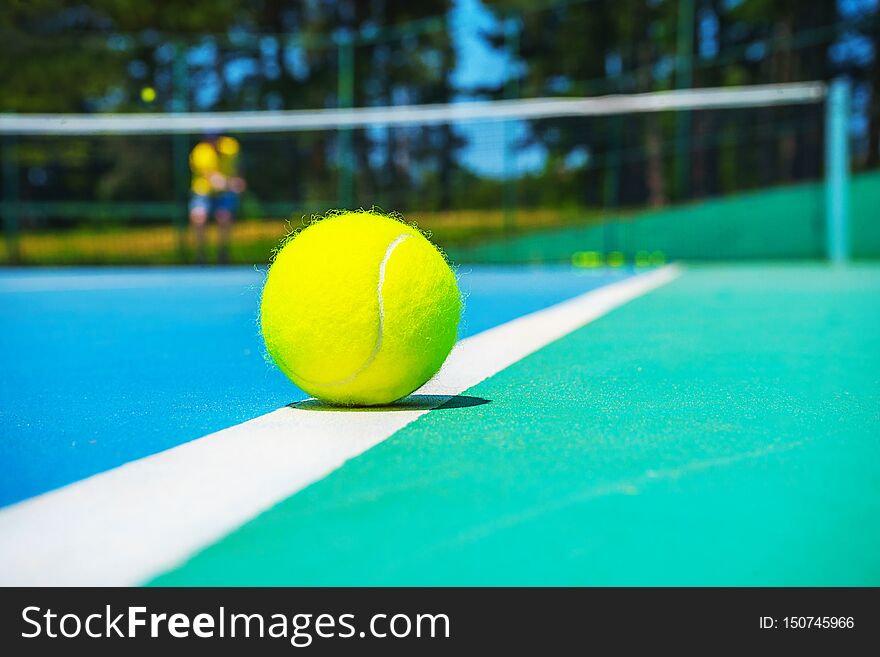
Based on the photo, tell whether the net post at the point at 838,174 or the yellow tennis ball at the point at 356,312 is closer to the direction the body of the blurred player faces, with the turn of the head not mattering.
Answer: the yellow tennis ball

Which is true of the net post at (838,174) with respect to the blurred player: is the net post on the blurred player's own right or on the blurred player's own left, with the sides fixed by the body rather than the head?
on the blurred player's own left

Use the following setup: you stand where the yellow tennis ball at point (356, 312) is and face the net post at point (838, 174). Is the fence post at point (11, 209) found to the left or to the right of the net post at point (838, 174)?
left

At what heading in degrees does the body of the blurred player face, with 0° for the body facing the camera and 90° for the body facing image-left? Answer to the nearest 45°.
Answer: approximately 0°

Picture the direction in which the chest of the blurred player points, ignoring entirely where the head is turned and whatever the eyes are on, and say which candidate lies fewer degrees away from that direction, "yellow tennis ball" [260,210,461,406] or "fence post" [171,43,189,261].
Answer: the yellow tennis ball

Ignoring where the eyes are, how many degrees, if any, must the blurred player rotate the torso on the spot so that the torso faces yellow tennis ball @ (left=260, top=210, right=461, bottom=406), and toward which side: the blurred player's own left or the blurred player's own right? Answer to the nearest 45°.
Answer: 0° — they already face it

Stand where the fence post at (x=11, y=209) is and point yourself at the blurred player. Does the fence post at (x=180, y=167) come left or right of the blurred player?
left
